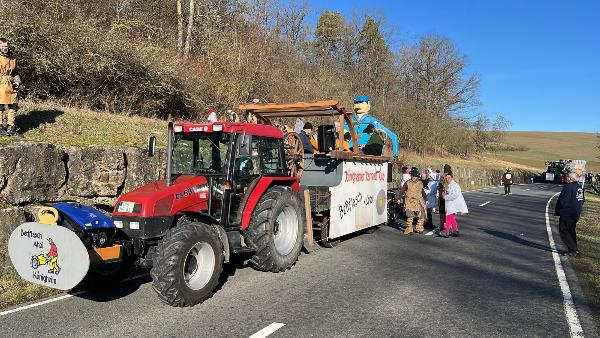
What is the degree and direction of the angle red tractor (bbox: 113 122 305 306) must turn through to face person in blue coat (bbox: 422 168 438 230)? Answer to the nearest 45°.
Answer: approximately 180°

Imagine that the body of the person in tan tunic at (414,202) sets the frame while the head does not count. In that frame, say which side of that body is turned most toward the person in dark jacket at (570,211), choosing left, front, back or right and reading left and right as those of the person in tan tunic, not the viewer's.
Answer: left

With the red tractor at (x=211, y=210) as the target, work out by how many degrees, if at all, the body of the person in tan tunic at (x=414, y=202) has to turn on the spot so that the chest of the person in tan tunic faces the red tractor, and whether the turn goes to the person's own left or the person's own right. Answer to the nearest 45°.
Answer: approximately 45° to the person's own right

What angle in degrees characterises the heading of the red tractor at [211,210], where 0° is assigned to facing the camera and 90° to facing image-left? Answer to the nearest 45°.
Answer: approximately 45°

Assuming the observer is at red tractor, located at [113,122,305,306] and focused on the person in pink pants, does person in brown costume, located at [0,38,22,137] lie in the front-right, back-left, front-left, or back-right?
back-left

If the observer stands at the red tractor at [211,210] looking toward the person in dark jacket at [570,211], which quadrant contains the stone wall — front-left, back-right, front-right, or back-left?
back-left

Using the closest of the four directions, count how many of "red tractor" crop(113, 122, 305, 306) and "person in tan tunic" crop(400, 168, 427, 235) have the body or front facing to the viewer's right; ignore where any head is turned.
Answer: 0

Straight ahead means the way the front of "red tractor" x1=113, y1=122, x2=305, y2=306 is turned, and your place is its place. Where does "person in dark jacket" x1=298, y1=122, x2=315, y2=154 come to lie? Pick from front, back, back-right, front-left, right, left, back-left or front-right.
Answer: back

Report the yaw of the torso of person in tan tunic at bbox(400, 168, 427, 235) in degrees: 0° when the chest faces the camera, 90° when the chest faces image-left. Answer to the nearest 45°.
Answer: approximately 0°

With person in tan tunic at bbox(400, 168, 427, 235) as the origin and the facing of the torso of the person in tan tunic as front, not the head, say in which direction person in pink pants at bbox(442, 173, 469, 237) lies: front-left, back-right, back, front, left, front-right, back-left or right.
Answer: left

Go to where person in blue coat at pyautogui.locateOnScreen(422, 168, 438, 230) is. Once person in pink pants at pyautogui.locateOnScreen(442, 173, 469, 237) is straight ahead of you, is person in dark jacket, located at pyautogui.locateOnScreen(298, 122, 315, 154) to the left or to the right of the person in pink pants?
right

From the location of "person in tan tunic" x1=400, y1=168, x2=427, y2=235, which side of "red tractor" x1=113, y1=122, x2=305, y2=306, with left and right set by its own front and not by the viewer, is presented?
back
